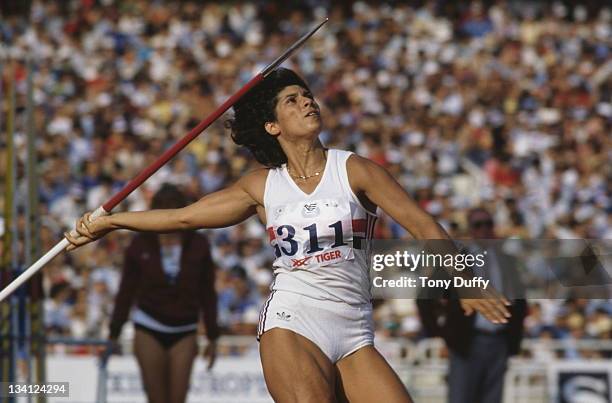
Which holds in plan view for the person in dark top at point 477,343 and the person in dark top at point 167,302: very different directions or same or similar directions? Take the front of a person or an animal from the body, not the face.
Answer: same or similar directions

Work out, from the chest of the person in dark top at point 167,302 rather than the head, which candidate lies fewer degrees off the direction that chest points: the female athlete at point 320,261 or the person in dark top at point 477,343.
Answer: the female athlete

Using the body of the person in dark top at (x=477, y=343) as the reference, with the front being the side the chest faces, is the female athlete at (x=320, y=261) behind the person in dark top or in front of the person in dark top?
in front

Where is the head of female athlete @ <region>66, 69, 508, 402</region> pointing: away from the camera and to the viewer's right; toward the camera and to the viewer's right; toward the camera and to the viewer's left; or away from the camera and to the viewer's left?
toward the camera and to the viewer's right

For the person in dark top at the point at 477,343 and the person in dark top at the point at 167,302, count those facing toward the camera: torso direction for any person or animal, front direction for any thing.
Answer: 2

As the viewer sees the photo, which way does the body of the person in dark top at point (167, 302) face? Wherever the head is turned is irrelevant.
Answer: toward the camera

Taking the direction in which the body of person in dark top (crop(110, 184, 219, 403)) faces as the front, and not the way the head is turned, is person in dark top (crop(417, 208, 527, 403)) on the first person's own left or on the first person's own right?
on the first person's own left

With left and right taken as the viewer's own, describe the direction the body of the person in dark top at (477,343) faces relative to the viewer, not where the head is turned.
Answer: facing the viewer

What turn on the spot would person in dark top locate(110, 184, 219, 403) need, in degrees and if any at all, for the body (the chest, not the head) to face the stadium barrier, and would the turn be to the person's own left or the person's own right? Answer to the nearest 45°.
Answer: approximately 135° to the person's own left

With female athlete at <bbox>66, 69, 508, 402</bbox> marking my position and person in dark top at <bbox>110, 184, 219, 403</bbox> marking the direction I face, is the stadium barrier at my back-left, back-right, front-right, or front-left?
front-right

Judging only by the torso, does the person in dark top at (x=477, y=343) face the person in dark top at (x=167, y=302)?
no

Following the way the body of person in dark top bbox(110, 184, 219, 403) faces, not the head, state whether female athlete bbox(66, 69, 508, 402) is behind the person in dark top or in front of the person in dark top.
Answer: in front
